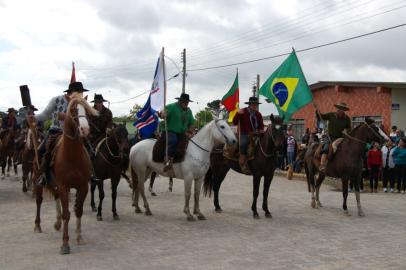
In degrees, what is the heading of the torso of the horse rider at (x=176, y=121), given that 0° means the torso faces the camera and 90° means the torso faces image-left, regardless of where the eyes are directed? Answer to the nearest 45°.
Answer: approximately 315°

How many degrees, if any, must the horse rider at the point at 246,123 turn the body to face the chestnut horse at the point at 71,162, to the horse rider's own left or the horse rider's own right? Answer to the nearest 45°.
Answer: approximately 90° to the horse rider's own right

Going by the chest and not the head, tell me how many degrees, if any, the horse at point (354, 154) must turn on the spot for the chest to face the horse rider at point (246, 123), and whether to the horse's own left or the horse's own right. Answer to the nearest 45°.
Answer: approximately 135° to the horse's own right

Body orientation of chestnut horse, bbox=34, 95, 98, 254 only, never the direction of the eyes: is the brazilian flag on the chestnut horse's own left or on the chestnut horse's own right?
on the chestnut horse's own left

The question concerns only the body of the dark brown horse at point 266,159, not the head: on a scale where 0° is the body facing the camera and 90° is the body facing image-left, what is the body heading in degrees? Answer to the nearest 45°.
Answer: approximately 315°

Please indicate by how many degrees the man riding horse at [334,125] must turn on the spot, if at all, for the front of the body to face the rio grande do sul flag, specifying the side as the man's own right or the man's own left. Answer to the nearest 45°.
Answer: approximately 135° to the man's own right
